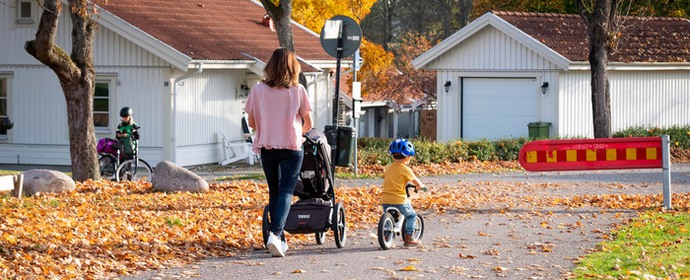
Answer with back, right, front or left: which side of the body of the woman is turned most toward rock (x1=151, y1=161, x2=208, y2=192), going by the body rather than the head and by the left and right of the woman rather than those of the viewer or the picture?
front

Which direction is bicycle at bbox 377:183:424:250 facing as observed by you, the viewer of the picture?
facing away from the viewer and to the right of the viewer

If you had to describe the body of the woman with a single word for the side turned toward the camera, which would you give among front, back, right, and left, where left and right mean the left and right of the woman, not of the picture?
back

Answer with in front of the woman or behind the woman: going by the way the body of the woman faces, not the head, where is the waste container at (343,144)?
in front

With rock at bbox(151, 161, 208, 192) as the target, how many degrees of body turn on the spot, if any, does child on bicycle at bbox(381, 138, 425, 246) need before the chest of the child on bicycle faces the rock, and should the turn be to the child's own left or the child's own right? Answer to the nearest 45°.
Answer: approximately 90° to the child's own left

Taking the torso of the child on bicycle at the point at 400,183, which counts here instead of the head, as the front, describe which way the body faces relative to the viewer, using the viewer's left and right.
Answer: facing away from the viewer and to the right of the viewer

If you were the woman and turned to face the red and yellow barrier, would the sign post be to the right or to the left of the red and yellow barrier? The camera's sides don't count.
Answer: left

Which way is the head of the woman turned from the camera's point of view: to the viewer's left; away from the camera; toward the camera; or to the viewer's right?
away from the camera

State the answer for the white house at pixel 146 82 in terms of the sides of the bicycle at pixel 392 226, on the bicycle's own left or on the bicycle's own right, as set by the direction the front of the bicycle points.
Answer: on the bicycle's own left

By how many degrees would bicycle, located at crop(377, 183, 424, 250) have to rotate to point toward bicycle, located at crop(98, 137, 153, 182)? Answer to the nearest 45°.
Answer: approximately 90° to its left

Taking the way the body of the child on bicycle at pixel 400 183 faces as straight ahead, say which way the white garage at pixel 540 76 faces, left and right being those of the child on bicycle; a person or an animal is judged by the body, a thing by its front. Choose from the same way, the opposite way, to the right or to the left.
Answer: the opposite way
